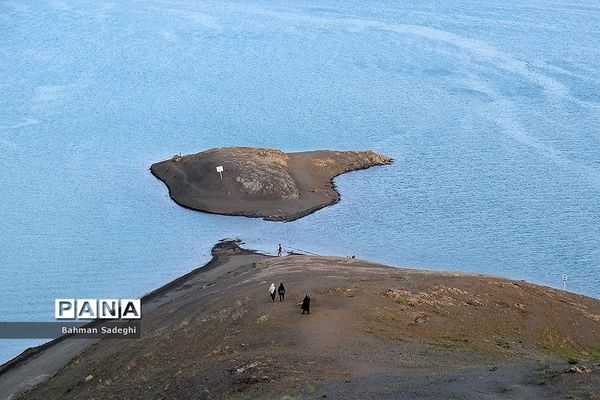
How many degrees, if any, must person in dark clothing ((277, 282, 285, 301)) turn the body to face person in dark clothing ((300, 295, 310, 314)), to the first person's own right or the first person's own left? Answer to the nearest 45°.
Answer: approximately 135° to the first person's own right

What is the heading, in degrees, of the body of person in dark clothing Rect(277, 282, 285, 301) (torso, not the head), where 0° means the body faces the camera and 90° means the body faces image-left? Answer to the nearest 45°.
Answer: approximately 180°
